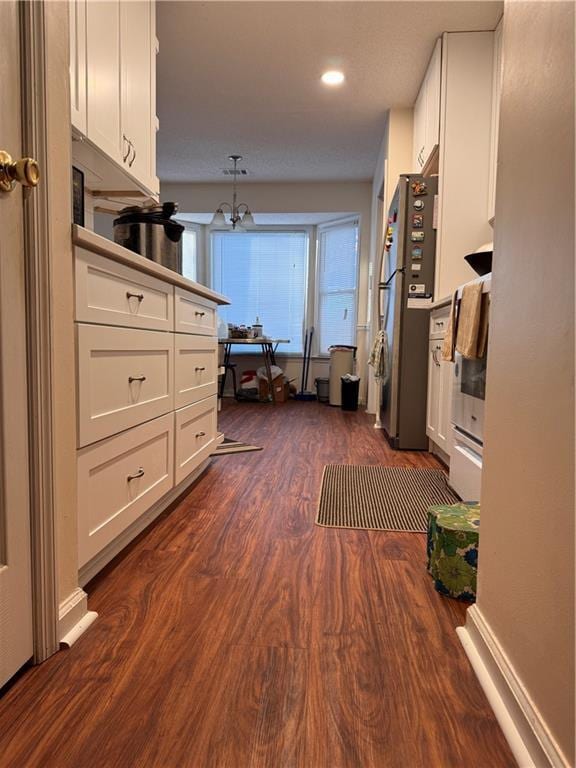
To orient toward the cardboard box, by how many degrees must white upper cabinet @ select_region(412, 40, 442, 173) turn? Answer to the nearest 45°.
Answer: approximately 45° to its right

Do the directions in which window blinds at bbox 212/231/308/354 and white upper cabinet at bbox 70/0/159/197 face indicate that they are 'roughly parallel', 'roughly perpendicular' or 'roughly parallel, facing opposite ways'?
roughly perpendicular

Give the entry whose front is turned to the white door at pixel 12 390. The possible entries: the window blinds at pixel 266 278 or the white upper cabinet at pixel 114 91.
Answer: the window blinds

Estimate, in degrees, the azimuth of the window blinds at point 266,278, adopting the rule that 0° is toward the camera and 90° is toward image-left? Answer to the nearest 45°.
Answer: approximately 0°

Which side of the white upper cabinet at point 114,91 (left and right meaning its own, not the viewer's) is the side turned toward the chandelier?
left

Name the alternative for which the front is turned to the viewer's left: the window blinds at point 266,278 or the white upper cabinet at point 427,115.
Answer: the white upper cabinet

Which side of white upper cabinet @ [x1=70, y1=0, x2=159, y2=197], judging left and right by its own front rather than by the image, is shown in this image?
right

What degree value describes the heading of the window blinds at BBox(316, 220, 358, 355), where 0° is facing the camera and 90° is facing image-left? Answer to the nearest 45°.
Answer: approximately 45°

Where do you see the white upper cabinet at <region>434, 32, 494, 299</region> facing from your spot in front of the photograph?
facing to the left of the viewer

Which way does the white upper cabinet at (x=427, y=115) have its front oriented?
to the viewer's left
